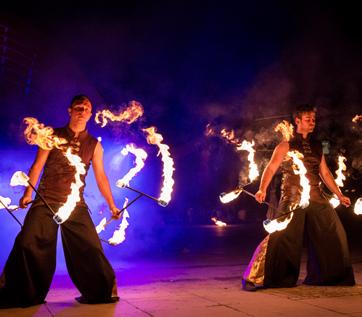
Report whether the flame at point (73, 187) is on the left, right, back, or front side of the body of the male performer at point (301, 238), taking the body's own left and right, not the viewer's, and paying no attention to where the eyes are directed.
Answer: right

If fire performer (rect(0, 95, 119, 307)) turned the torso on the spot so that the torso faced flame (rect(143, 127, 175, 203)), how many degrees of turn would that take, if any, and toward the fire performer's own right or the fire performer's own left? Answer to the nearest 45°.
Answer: approximately 90° to the fire performer's own left

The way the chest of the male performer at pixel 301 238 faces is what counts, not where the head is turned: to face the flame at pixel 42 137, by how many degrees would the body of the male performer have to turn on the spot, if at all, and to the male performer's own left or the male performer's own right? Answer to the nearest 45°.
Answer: approximately 90° to the male performer's own right

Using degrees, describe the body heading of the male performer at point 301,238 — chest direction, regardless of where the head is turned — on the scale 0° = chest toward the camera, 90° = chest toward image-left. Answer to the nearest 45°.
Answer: approximately 315°

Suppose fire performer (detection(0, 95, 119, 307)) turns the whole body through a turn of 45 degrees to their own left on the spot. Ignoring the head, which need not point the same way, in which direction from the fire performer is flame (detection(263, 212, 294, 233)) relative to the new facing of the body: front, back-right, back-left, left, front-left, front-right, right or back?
front-left

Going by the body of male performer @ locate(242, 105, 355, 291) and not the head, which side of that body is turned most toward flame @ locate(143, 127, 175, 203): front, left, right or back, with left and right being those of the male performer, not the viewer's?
right

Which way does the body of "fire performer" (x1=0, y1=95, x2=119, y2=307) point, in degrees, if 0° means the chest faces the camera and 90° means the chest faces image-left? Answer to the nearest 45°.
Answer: approximately 0°
